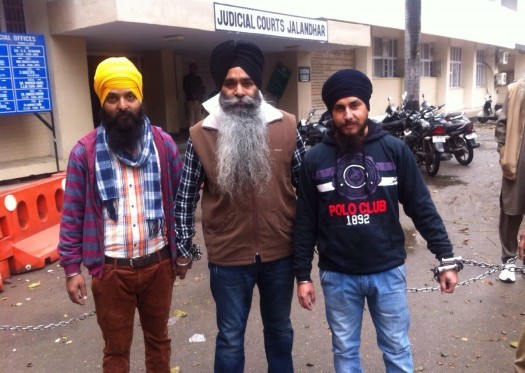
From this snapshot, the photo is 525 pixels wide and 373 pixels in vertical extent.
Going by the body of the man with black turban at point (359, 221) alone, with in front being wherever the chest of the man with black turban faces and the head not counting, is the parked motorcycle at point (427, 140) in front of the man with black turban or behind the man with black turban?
behind

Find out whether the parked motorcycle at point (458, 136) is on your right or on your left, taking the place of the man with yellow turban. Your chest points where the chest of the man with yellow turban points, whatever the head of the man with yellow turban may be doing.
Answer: on your left

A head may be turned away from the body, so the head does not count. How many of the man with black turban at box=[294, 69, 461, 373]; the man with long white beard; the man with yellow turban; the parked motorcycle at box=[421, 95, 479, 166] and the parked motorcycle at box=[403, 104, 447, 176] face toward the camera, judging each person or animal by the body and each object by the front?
3

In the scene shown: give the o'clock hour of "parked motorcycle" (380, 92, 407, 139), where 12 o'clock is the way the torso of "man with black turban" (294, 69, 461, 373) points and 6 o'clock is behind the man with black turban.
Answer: The parked motorcycle is roughly at 6 o'clock from the man with black turban.

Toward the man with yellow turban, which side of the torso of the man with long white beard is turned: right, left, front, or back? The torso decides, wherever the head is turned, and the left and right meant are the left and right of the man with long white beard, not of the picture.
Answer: right

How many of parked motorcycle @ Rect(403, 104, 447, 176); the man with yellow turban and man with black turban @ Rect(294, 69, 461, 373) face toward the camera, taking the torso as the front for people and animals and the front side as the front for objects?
2

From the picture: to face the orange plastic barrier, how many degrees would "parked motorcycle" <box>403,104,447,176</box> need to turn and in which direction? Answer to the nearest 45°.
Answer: approximately 90° to its left

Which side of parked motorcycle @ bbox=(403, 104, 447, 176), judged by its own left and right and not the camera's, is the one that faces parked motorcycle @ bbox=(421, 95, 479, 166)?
right

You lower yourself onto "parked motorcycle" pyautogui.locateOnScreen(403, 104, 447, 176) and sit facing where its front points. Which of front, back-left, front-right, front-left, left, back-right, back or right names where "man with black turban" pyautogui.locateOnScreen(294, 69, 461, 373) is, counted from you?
back-left

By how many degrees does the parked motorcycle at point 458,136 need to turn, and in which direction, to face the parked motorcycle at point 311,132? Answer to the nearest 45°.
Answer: approximately 45° to its left

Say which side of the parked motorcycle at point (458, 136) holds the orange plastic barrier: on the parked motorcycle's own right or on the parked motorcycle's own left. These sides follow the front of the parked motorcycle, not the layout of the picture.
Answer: on the parked motorcycle's own left

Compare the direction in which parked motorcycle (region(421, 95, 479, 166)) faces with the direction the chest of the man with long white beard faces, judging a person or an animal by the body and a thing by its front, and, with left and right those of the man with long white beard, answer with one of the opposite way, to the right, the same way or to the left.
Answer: the opposite way
